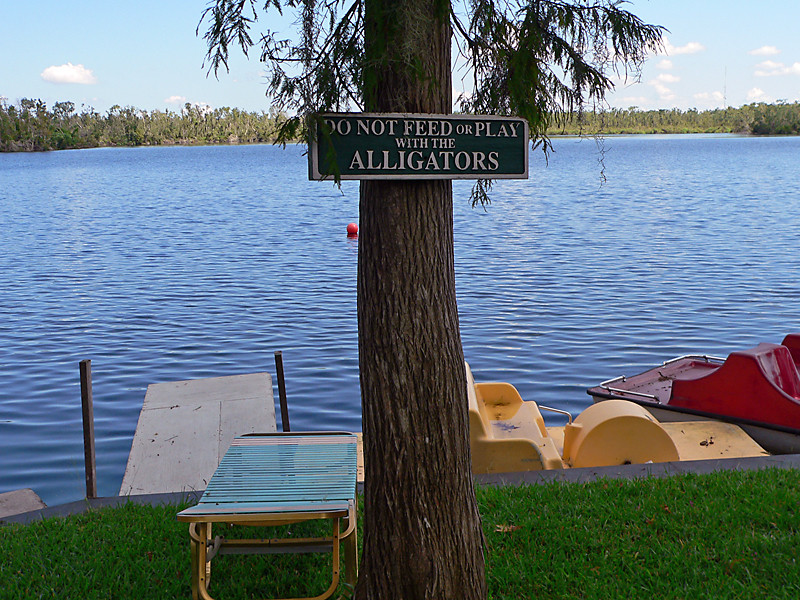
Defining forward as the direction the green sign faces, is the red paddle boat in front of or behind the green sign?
behind

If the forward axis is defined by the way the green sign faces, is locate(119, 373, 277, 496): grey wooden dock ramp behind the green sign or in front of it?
behind

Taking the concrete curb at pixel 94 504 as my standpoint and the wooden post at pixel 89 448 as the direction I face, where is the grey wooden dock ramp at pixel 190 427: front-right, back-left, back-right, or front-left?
front-right

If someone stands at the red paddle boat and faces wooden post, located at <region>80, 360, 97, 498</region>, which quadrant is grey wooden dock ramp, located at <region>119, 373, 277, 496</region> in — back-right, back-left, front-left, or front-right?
front-right

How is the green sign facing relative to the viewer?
toward the camera

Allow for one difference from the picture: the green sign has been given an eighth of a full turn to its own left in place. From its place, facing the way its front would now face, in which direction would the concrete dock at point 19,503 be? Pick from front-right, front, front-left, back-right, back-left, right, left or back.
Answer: back

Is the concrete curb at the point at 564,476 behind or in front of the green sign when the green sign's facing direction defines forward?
behind
